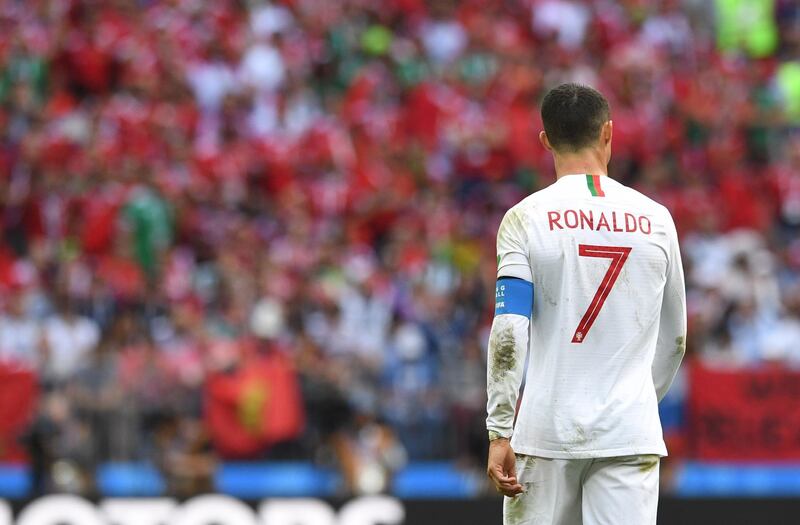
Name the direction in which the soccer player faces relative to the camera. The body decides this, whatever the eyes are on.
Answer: away from the camera

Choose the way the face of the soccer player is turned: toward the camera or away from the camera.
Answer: away from the camera
